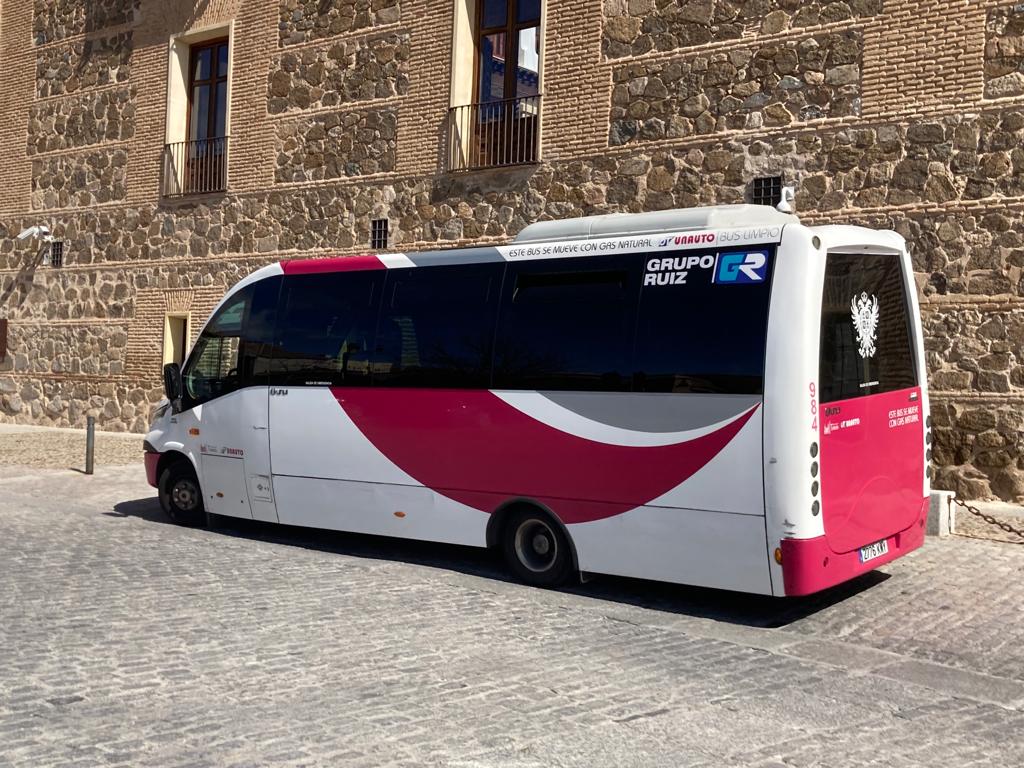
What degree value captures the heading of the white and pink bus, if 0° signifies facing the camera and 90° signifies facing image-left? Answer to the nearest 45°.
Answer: approximately 135°
